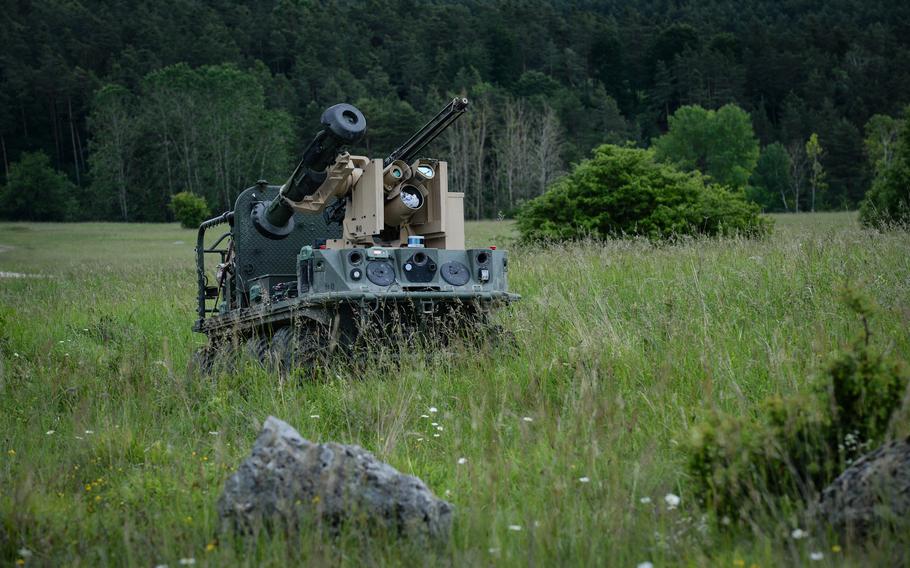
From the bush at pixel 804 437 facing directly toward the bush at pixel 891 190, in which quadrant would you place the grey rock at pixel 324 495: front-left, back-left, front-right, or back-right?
back-left

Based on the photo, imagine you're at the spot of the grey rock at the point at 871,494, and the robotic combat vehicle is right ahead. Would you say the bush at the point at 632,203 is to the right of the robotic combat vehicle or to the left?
right

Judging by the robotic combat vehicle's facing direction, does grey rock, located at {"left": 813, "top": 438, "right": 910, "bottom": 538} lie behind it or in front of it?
in front

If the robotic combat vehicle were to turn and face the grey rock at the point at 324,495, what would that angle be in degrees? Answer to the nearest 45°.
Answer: approximately 45° to its right

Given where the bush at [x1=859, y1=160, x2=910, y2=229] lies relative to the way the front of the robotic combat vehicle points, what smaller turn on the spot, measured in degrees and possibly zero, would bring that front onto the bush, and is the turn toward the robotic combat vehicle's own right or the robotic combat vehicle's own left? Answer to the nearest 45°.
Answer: approximately 90° to the robotic combat vehicle's own left

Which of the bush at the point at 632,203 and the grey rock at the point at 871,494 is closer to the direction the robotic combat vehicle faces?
the grey rock

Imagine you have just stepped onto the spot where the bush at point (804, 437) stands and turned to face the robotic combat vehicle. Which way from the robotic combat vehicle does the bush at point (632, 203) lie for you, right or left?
right

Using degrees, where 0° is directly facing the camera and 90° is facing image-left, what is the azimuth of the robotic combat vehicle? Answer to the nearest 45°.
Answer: approximately 315°
